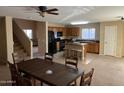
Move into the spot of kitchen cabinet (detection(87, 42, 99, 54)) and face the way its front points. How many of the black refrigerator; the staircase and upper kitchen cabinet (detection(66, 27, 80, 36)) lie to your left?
0

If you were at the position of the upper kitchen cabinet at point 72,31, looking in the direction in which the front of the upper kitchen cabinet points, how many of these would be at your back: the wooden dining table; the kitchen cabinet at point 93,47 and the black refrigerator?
0

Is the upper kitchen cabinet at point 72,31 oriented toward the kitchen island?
yes

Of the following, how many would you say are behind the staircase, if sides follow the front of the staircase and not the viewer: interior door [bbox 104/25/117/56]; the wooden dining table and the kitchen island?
0

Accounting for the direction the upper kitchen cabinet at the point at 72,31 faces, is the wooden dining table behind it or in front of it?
in front

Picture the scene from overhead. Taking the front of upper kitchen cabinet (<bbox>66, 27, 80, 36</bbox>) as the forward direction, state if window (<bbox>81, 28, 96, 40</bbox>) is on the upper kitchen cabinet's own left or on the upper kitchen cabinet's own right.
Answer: on the upper kitchen cabinet's own left

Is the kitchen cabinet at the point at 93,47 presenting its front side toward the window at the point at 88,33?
no

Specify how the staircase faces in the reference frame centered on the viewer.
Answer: facing the viewer and to the right of the viewer

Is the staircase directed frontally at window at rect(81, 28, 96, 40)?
no

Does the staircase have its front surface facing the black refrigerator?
no

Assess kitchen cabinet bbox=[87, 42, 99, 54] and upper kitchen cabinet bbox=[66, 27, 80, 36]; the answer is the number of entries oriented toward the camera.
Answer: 2

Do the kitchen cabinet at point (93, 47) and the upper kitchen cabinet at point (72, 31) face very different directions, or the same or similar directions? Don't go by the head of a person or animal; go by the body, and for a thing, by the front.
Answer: same or similar directions

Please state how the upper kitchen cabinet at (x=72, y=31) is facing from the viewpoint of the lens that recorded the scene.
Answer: facing the viewer

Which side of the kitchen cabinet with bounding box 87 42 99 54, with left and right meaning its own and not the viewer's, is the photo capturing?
front

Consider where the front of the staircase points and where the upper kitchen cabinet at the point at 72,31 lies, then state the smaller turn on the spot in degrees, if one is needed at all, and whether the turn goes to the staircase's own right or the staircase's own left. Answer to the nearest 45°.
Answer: approximately 90° to the staircase's own left
